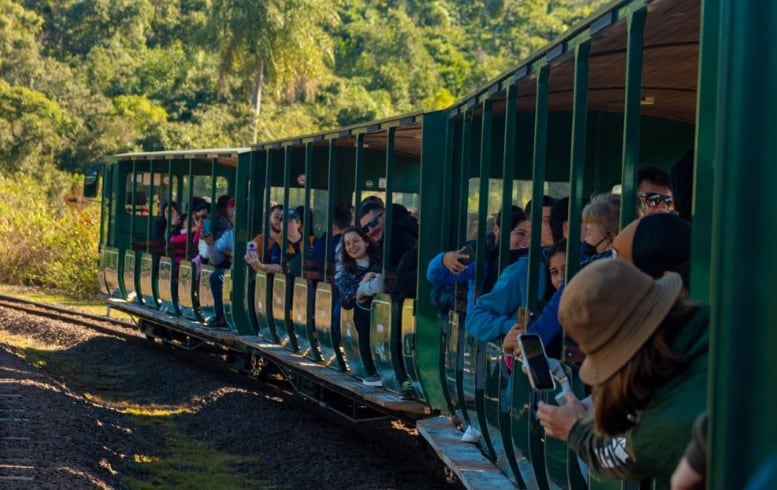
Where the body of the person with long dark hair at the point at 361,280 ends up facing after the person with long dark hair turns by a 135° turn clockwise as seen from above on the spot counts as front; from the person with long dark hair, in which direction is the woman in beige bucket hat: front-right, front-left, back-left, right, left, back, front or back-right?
back-left

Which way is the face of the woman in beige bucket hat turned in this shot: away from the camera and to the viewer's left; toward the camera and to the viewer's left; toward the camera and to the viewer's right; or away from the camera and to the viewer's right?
away from the camera and to the viewer's left

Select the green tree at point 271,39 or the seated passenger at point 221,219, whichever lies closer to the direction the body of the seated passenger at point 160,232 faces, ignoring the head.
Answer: the seated passenger

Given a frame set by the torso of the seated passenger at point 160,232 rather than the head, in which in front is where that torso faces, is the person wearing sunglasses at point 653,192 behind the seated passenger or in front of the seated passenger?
in front

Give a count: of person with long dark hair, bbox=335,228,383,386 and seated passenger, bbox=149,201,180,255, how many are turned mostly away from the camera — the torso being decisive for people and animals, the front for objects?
0

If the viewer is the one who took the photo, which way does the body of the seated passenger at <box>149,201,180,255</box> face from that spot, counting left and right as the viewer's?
facing the viewer and to the right of the viewer

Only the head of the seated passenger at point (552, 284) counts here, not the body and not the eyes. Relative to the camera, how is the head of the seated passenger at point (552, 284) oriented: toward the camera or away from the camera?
toward the camera

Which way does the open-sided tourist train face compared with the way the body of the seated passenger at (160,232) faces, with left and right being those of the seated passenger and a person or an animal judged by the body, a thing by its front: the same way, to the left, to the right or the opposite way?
the opposite way

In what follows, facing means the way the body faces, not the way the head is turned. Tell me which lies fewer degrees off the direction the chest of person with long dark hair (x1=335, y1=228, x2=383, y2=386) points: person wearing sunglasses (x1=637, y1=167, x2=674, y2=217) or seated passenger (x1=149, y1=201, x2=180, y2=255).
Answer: the person wearing sunglasses

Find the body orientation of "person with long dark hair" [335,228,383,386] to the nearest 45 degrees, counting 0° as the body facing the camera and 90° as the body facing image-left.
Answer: approximately 0°

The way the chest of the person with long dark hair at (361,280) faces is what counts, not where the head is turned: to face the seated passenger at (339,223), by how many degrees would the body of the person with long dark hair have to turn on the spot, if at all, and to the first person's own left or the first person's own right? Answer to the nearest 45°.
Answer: approximately 180°

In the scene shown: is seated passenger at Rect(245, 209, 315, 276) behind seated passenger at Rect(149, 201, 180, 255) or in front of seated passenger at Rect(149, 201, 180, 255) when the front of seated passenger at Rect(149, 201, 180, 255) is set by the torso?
in front

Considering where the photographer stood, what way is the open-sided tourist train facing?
facing away from the viewer and to the left of the viewer
